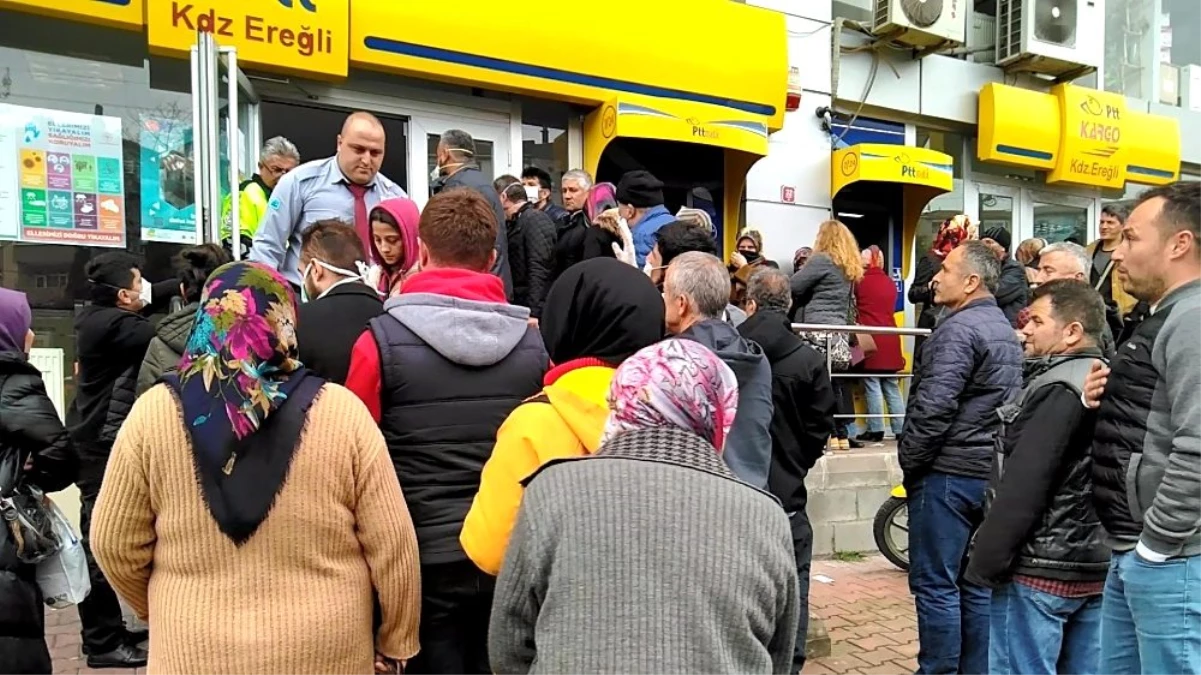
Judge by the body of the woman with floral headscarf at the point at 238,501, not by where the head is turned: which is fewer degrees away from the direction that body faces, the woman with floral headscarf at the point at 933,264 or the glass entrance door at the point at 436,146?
the glass entrance door

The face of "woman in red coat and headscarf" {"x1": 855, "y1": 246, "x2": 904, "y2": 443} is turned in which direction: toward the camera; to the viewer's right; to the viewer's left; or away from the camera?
away from the camera

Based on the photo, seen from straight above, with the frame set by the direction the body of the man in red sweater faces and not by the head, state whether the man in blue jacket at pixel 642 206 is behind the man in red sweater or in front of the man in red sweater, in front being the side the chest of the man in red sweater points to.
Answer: in front

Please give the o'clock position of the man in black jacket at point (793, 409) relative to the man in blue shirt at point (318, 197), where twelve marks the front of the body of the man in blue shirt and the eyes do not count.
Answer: The man in black jacket is roughly at 11 o'clock from the man in blue shirt.

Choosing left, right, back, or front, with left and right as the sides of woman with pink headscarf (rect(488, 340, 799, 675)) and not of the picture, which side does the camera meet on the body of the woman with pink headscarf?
back

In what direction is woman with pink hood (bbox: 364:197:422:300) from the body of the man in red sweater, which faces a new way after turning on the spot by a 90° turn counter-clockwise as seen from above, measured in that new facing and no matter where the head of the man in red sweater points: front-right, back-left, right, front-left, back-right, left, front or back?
right

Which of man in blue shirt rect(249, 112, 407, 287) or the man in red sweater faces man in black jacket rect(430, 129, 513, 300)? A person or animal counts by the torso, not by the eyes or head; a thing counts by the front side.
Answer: the man in red sweater

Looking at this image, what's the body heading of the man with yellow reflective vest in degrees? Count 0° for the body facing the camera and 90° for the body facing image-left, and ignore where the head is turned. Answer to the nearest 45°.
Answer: approximately 315°
